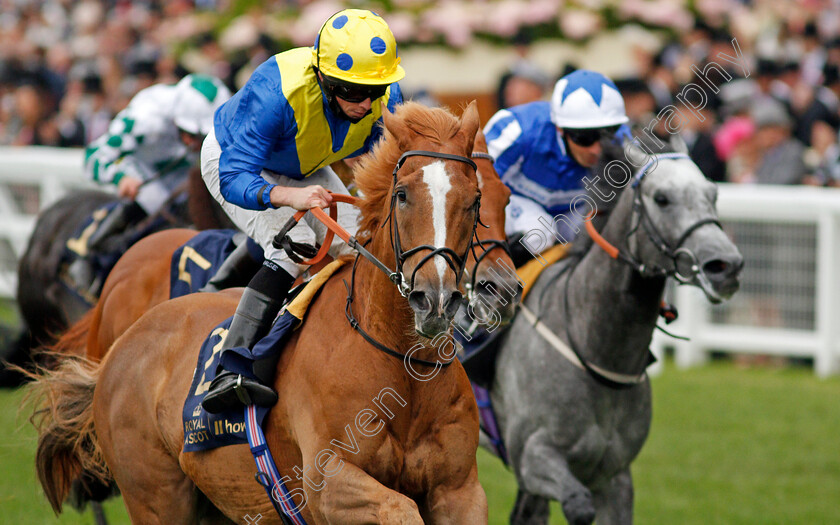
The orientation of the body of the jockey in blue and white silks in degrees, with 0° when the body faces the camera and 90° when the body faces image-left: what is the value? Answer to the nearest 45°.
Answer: approximately 315°

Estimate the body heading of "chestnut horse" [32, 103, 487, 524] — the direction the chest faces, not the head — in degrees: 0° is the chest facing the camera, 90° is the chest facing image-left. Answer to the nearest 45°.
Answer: approximately 315°

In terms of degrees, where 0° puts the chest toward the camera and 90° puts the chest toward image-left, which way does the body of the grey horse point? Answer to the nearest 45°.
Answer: approximately 315°

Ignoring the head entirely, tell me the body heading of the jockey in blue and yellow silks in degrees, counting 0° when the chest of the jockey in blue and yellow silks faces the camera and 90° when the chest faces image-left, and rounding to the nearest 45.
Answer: approximately 315°

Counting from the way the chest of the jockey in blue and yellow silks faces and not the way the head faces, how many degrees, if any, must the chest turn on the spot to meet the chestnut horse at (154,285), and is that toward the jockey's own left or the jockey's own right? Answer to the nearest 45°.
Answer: approximately 180°

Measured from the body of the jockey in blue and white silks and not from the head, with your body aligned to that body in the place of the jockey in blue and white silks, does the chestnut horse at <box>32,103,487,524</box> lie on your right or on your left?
on your right

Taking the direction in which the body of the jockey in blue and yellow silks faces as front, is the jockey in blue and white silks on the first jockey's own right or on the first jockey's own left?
on the first jockey's own left

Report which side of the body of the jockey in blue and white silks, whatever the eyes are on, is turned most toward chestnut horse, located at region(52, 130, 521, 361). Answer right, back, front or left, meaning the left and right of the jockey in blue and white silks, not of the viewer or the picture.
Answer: right
